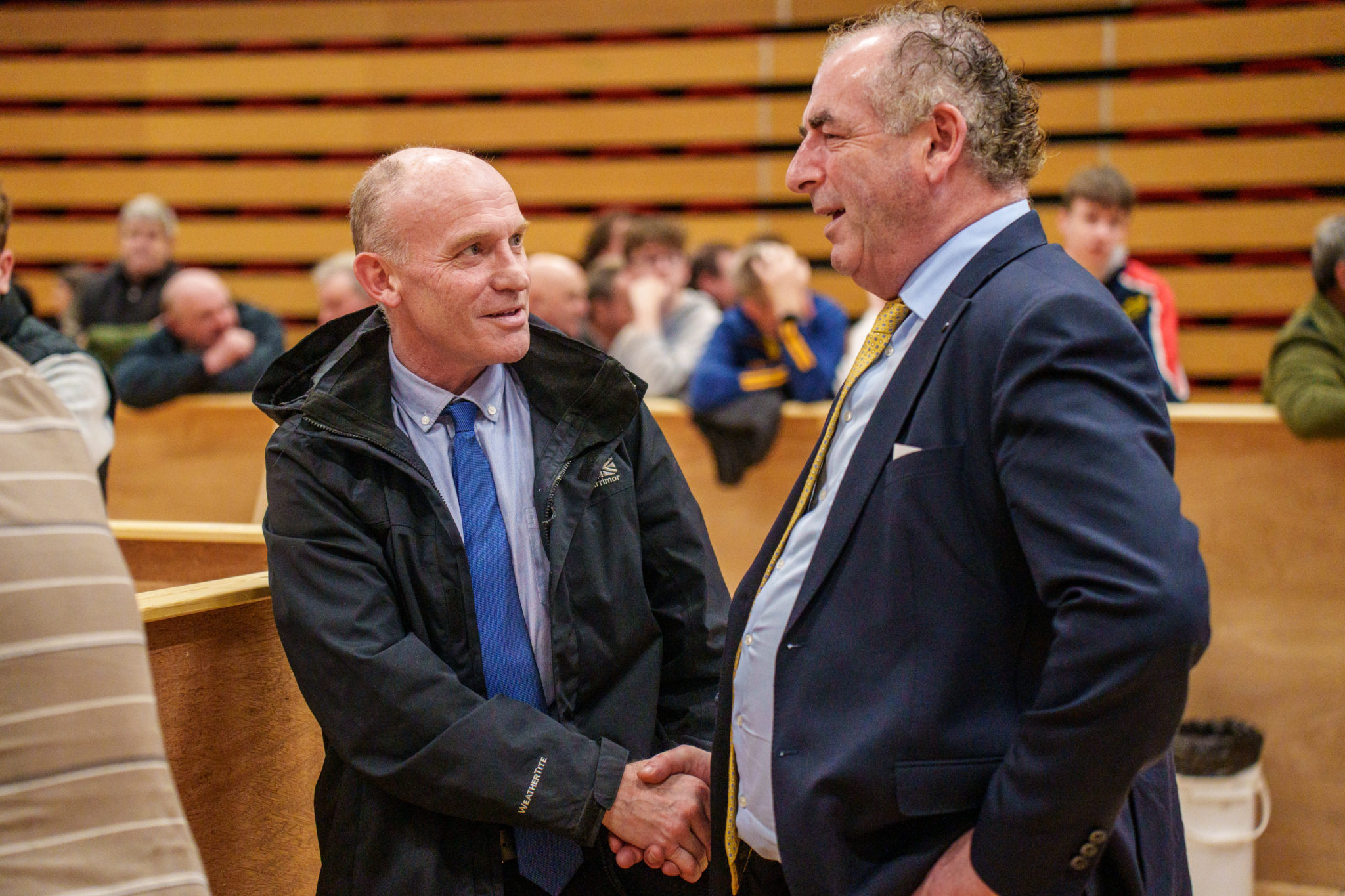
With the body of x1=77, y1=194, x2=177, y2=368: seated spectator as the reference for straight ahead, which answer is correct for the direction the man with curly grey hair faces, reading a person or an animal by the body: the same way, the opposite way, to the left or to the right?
to the right

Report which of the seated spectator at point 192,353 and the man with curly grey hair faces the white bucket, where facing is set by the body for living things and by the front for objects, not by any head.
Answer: the seated spectator

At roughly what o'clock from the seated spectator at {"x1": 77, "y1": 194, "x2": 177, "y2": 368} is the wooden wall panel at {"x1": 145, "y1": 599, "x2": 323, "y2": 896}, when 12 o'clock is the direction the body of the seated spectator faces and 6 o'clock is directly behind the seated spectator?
The wooden wall panel is roughly at 12 o'clock from the seated spectator.
